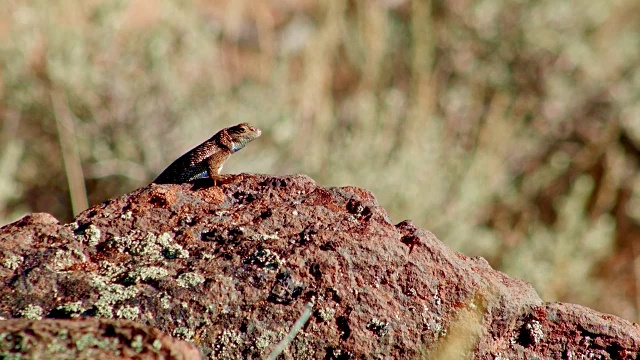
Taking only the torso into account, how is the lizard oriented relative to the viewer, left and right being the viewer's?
facing to the right of the viewer
